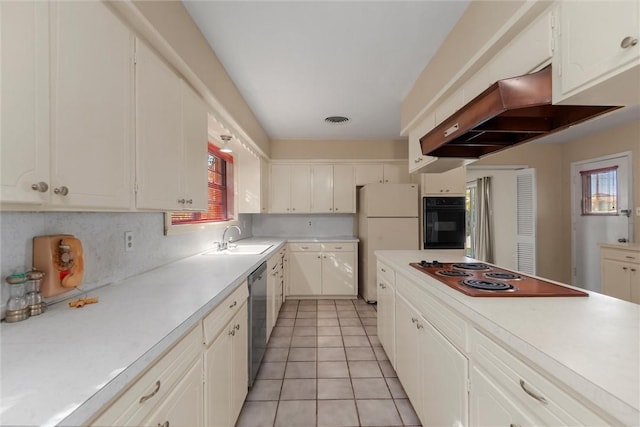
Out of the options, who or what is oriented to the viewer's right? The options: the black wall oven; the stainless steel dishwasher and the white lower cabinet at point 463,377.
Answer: the stainless steel dishwasher

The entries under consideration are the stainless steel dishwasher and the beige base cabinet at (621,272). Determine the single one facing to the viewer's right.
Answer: the stainless steel dishwasher

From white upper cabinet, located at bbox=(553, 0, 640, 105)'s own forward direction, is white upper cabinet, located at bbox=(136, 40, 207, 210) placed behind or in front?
in front

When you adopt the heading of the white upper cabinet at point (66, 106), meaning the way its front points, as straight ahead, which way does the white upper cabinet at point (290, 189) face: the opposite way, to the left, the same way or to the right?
to the right

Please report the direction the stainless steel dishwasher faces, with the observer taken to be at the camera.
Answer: facing to the right of the viewer

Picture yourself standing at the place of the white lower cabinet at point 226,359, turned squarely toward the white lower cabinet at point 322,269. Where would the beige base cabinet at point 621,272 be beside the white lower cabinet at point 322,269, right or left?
right

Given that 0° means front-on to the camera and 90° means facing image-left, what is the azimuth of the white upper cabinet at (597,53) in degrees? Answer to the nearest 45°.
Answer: approximately 45°

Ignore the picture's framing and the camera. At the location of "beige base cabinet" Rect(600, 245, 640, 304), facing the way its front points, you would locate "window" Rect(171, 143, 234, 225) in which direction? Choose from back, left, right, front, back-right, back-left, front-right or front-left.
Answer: front

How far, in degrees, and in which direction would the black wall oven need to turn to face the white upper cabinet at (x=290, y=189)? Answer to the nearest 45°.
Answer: approximately 90° to its right

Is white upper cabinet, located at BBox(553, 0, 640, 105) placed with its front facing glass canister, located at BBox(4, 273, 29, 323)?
yes

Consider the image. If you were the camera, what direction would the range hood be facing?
facing the viewer and to the left of the viewer

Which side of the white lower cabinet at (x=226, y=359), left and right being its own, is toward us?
right

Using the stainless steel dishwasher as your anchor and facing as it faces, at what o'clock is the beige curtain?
The beige curtain is roughly at 11 o'clock from the stainless steel dishwasher.

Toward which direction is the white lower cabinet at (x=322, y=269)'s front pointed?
toward the camera

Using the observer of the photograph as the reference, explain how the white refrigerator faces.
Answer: facing the viewer

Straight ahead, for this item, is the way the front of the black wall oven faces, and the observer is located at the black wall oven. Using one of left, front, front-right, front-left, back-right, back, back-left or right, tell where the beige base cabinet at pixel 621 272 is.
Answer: left

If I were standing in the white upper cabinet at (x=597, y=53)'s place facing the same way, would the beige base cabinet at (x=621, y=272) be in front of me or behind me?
behind

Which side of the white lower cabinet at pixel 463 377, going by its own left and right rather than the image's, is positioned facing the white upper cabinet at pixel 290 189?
right

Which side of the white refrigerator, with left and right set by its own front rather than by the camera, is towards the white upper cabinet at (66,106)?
front

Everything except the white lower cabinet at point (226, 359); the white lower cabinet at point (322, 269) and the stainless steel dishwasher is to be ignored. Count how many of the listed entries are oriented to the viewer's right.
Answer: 2

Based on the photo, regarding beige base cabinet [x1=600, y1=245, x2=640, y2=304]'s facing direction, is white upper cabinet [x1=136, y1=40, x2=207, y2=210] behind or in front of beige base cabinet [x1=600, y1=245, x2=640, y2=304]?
in front
